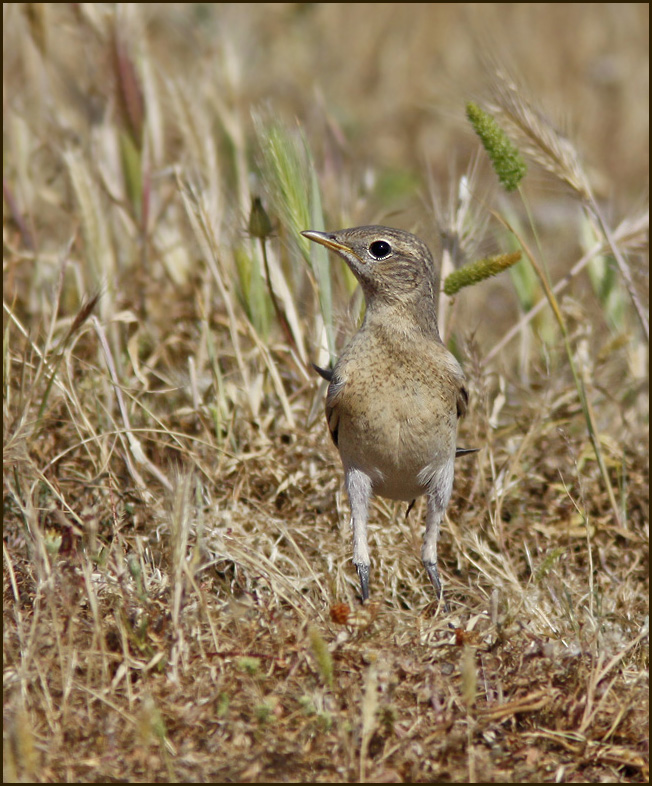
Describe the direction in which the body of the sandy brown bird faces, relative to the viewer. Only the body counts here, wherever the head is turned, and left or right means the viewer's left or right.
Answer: facing the viewer
